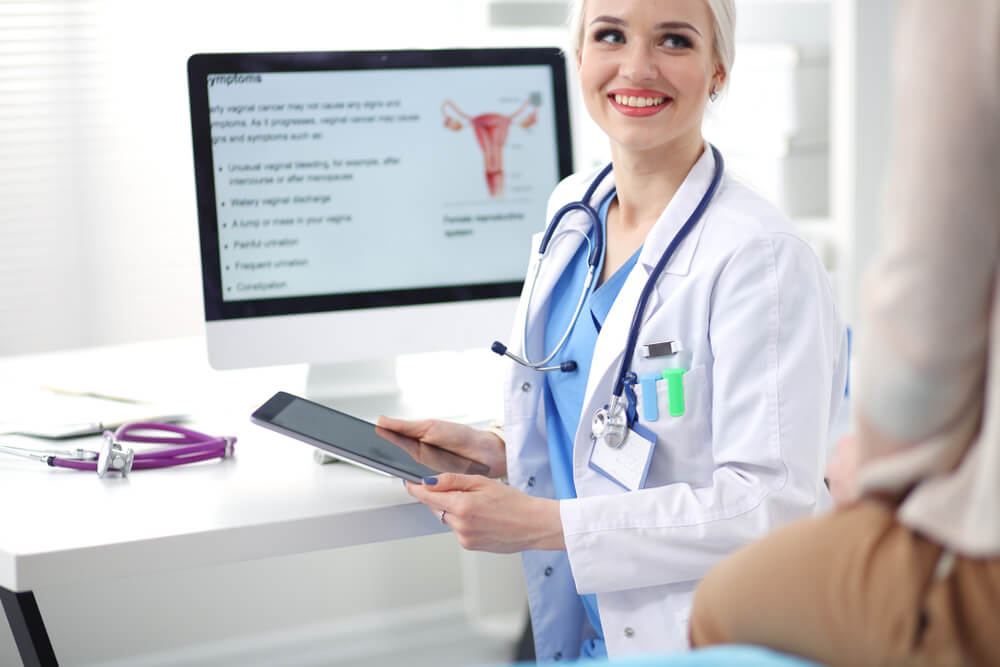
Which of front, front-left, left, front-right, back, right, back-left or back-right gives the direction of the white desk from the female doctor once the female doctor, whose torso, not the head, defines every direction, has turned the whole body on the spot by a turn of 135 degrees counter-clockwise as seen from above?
back

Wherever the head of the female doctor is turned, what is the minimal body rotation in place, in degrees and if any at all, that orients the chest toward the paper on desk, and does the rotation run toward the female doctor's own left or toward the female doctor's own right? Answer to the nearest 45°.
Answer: approximately 45° to the female doctor's own right

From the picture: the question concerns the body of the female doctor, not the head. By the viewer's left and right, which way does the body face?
facing the viewer and to the left of the viewer

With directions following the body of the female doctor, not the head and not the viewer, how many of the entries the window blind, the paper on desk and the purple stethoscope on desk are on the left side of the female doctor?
0

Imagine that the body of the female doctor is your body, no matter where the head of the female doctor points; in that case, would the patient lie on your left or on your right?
on your left

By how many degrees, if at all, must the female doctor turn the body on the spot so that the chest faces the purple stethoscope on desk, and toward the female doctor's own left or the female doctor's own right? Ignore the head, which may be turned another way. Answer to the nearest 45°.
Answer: approximately 45° to the female doctor's own right

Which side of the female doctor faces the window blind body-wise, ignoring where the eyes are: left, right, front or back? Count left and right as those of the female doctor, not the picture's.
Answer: right
